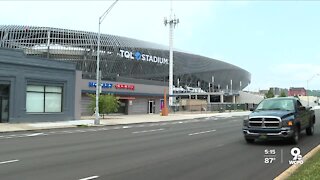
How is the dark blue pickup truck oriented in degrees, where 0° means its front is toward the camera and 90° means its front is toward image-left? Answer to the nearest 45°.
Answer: approximately 45°
